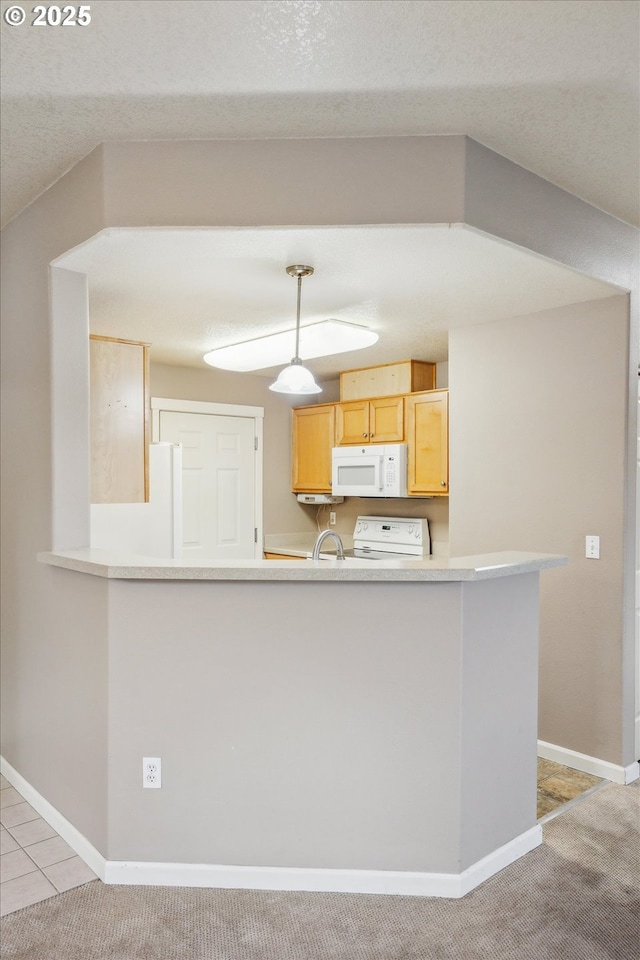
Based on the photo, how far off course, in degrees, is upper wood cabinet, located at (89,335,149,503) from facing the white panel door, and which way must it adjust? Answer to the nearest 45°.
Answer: approximately 90° to its left

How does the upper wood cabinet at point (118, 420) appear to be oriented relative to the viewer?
to the viewer's right

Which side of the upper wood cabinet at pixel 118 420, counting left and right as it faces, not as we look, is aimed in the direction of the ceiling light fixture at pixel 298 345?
front

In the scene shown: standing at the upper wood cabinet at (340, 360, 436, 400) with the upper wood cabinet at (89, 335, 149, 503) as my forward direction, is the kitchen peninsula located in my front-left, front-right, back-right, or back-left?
front-left

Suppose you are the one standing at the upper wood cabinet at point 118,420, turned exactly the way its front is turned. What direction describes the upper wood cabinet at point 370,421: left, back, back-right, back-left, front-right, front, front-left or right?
front-left

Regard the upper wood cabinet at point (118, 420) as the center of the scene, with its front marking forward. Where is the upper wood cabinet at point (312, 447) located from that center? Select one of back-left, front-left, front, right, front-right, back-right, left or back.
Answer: front-left

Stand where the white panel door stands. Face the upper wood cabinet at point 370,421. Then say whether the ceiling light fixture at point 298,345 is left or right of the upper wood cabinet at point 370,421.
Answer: right

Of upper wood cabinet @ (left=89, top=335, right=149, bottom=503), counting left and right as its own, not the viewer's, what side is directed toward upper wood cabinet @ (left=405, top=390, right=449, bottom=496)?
front

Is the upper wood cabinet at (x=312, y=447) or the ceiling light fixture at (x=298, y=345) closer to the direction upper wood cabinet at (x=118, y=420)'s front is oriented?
the ceiling light fixture

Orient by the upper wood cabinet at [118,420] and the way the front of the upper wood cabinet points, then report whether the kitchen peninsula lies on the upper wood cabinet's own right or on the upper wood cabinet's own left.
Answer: on the upper wood cabinet's own right

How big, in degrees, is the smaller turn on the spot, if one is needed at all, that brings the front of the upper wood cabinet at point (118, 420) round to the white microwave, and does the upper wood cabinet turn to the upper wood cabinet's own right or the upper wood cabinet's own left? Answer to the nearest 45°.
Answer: approximately 45° to the upper wood cabinet's own left
